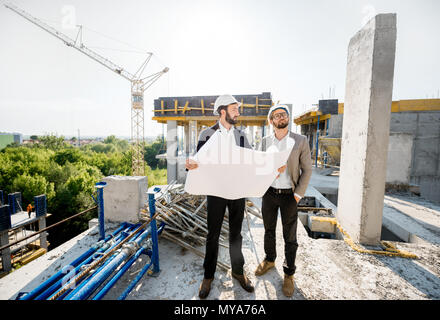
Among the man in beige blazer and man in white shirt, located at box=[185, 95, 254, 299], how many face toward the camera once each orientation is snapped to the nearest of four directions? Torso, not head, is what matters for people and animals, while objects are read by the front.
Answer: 2

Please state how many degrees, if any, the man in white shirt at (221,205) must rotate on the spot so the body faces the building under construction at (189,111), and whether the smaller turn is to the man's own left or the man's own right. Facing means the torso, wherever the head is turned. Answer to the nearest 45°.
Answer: approximately 180°

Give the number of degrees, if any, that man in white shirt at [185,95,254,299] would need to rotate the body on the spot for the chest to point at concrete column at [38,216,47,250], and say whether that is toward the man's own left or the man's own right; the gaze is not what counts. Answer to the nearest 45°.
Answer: approximately 135° to the man's own right

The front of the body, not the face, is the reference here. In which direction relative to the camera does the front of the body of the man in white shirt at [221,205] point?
toward the camera

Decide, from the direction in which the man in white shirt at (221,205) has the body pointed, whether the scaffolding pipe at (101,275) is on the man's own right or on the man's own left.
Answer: on the man's own right

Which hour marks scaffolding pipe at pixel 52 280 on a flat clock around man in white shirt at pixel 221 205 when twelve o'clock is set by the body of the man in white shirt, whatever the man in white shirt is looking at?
The scaffolding pipe is roughly at 3 o'clock from the man in white shirt.

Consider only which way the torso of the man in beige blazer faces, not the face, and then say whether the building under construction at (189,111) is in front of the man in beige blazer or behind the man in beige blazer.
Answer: behind

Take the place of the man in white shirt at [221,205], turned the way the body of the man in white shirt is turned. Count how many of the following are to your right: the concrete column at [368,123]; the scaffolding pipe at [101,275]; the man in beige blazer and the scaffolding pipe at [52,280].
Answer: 2

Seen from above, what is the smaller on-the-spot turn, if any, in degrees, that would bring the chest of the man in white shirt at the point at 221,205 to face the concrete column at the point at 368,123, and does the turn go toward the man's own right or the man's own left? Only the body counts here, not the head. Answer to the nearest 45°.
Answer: approximately 135° to the man's own left

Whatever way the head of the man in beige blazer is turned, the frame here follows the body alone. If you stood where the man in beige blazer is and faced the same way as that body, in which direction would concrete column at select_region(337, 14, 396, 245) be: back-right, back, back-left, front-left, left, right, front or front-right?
back-left
